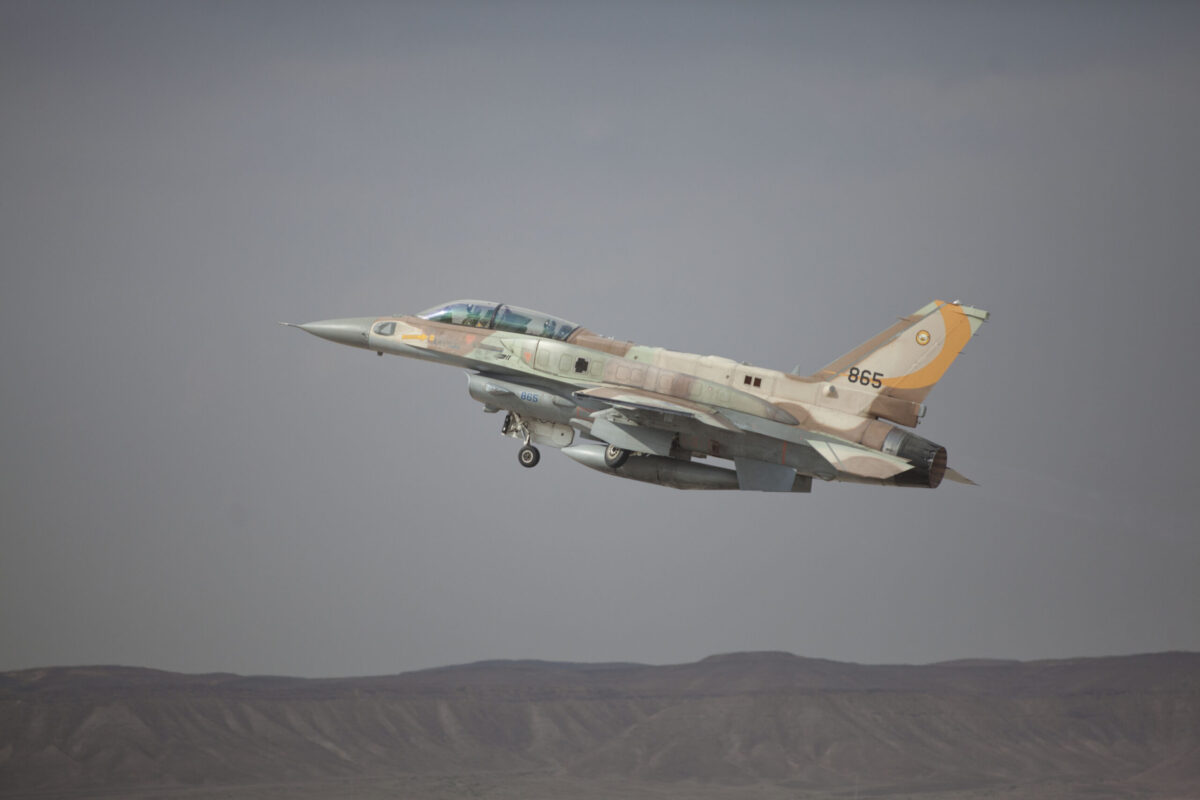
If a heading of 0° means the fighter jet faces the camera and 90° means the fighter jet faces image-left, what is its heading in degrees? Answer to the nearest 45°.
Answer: approximately 90°
